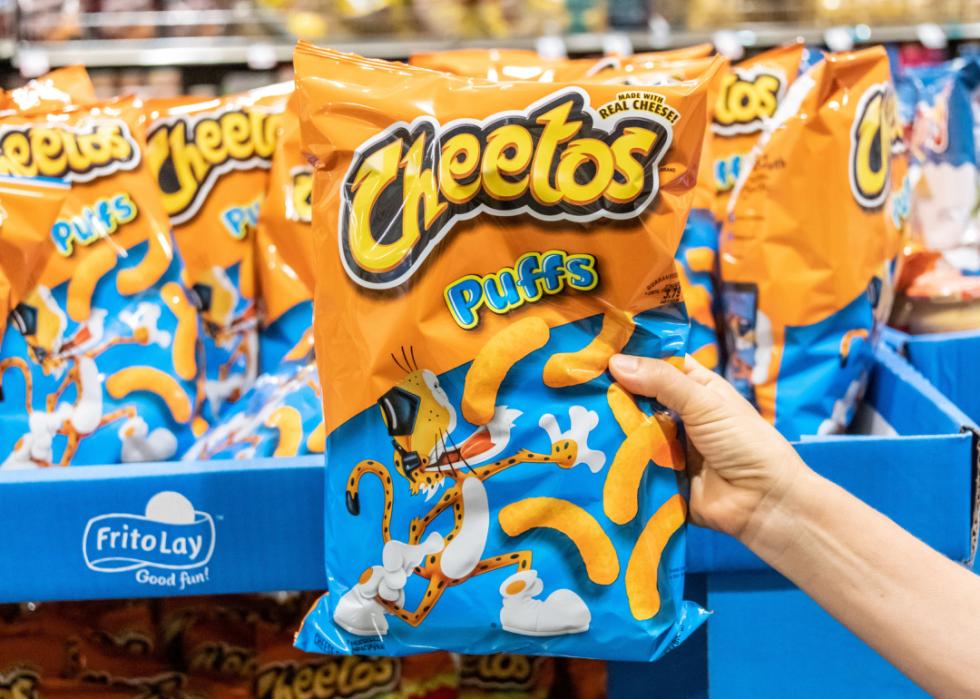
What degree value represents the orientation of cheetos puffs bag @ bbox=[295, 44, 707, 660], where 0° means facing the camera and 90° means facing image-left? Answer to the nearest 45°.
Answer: approximately 0°
